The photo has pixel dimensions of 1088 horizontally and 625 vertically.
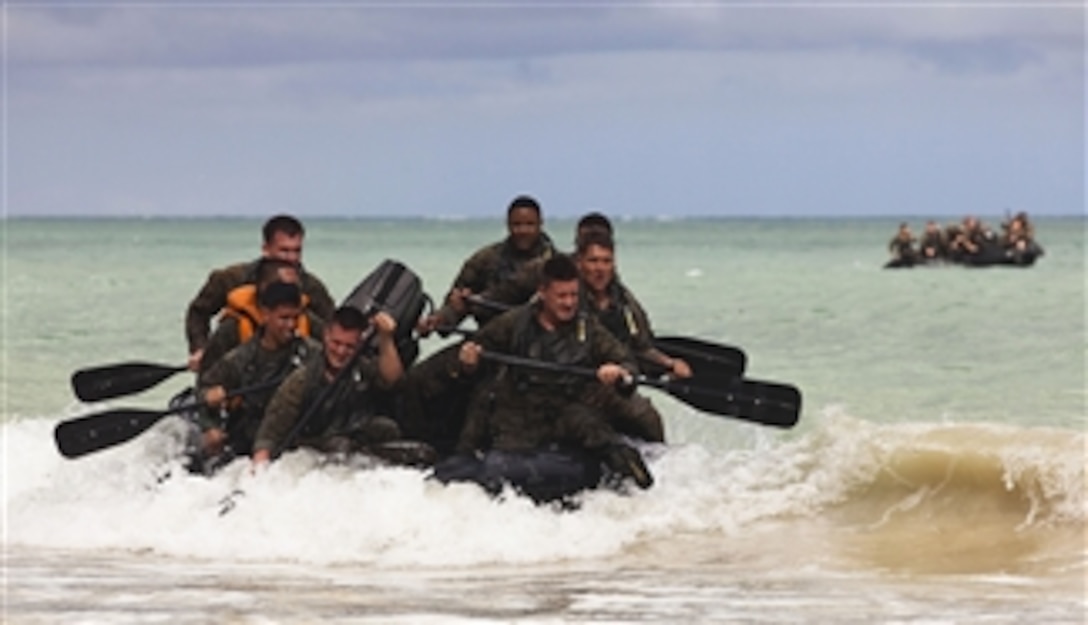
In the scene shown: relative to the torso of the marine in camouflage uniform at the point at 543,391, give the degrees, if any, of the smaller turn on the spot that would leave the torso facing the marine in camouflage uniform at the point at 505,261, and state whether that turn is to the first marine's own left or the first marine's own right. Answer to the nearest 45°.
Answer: approximately 180°

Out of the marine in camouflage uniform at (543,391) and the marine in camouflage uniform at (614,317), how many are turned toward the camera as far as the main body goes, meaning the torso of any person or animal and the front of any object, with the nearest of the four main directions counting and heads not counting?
2

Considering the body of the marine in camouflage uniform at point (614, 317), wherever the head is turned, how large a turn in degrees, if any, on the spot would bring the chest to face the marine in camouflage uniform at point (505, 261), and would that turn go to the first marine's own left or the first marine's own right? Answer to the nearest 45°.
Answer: approximately 135° to the first marine's own right

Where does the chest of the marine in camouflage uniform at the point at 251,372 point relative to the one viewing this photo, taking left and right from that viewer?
facing the viewer and to the right of the viewer

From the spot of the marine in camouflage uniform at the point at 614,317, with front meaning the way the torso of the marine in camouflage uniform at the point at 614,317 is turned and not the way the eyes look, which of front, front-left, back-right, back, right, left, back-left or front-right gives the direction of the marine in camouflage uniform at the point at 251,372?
right

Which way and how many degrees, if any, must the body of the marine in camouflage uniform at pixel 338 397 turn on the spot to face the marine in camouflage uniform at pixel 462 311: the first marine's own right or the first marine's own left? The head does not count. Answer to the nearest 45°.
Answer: approximately 135° to the first marine's own left

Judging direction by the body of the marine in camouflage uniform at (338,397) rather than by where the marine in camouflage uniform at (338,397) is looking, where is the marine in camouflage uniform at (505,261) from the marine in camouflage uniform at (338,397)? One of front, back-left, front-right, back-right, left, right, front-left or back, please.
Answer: back-left

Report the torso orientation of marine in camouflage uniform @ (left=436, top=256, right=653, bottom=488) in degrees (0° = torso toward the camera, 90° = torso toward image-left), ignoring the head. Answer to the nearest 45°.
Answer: approximately 0°

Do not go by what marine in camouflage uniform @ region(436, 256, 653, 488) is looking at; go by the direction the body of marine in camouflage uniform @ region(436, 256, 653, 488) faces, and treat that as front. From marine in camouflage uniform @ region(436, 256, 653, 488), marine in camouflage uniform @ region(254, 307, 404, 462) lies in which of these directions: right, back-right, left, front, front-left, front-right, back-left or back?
right

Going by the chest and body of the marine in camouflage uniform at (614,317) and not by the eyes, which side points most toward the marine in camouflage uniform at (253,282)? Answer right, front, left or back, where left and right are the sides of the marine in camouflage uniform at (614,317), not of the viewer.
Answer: right
